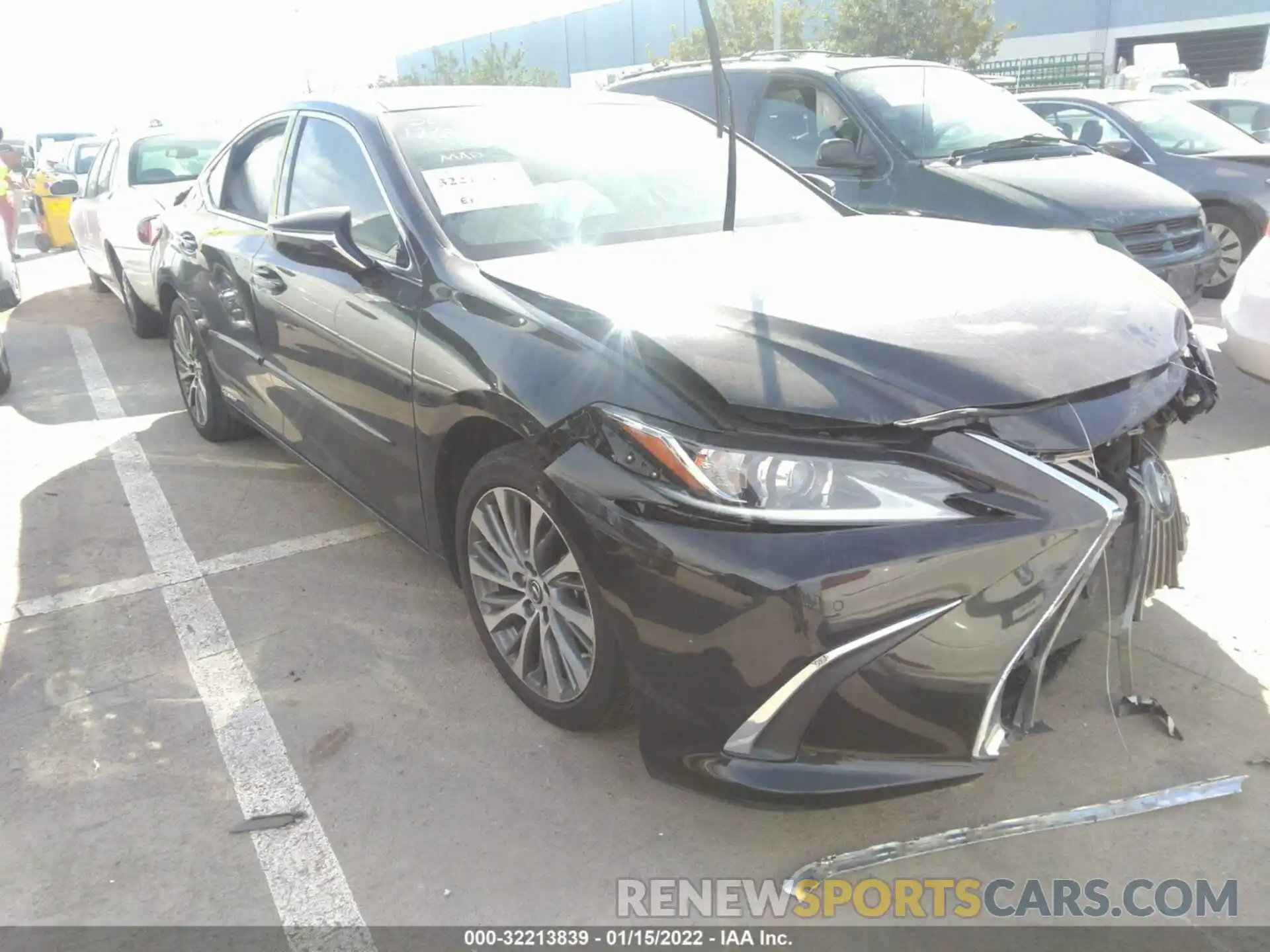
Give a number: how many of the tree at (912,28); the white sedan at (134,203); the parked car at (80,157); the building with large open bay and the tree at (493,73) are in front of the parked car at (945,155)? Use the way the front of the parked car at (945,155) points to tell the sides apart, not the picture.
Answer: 0

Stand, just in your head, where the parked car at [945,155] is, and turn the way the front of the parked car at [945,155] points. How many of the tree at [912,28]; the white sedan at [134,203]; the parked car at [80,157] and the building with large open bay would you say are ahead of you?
0

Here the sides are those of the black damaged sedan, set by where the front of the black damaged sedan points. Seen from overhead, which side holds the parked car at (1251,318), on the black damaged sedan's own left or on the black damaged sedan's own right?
on the black damaged sedan's own left

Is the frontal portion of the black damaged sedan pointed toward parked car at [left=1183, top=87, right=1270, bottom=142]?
no

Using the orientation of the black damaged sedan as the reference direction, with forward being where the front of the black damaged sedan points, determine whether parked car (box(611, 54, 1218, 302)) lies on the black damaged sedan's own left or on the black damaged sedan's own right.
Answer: on the black damaged sedan's own left

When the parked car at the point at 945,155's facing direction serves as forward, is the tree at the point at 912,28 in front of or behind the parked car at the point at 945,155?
behind

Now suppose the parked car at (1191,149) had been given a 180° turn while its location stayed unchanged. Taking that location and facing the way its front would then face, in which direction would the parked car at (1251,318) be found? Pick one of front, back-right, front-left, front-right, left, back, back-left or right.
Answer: back-left

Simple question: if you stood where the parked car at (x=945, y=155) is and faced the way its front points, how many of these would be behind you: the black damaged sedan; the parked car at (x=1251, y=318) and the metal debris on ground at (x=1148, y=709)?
0

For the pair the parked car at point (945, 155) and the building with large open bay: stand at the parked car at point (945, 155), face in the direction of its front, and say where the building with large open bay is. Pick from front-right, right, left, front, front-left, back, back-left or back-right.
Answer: back-left

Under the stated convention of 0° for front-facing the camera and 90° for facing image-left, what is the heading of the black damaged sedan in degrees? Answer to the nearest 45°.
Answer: approximately 315°

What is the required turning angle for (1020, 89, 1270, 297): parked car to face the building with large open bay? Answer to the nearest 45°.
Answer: approximately 135° to its left

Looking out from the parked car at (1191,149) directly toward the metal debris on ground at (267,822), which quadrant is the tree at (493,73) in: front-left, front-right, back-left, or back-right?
back-right

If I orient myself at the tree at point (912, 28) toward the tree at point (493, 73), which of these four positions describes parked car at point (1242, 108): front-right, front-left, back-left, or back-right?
back-left
